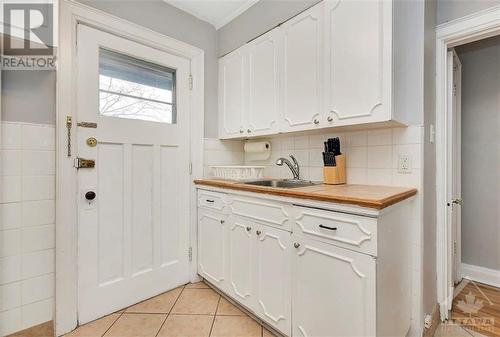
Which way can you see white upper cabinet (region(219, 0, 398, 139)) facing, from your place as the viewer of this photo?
facing the viewer and to the left of the viewer

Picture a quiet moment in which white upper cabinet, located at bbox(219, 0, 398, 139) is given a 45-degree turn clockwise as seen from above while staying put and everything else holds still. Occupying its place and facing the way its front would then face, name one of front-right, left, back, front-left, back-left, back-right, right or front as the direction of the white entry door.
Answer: front

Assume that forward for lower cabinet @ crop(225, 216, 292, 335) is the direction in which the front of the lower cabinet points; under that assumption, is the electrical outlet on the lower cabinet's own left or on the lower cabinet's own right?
on the lower cabinet's own left

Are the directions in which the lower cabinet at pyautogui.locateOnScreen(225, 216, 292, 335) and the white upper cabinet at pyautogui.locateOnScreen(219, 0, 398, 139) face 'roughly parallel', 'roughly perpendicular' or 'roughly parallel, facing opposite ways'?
roughly parallel

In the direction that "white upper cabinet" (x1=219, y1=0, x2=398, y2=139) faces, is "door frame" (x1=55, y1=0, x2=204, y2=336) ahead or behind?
ahead

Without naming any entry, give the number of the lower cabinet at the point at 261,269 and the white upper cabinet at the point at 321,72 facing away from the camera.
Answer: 0

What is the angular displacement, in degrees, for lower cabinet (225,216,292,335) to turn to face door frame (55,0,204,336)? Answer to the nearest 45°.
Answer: approximately 45° to its right

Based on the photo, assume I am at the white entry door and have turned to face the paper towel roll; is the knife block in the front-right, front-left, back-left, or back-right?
front-right

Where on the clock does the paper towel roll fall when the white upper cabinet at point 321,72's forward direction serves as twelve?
The paper towel roll is roughly at 3 o'clock from the white upper cabinet.
